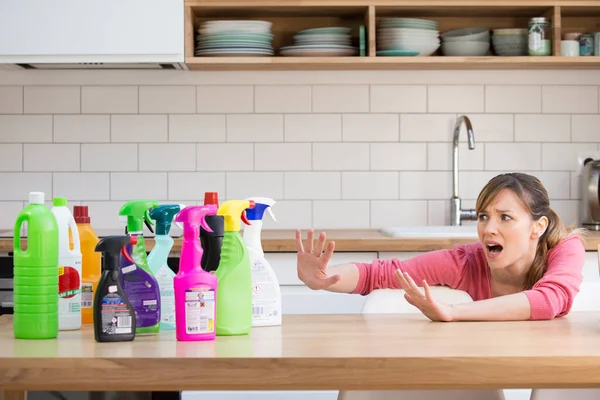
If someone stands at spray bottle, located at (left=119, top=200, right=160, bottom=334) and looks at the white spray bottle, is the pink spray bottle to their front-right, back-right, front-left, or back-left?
front-right

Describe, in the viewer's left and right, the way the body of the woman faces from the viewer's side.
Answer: facing the viewer and to the left of the viewer

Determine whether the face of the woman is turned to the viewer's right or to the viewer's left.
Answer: to the viewer's left

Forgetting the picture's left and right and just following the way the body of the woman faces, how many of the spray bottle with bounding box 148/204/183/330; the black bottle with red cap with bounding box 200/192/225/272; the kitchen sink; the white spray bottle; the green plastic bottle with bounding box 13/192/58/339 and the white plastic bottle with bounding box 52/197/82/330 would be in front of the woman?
5

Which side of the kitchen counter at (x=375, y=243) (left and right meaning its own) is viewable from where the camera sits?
front

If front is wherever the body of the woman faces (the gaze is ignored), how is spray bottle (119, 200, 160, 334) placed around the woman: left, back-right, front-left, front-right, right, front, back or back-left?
front

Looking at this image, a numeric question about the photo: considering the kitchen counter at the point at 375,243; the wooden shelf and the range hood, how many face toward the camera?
3

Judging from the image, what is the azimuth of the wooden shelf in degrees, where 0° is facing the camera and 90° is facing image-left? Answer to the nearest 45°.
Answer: approximately 0°
